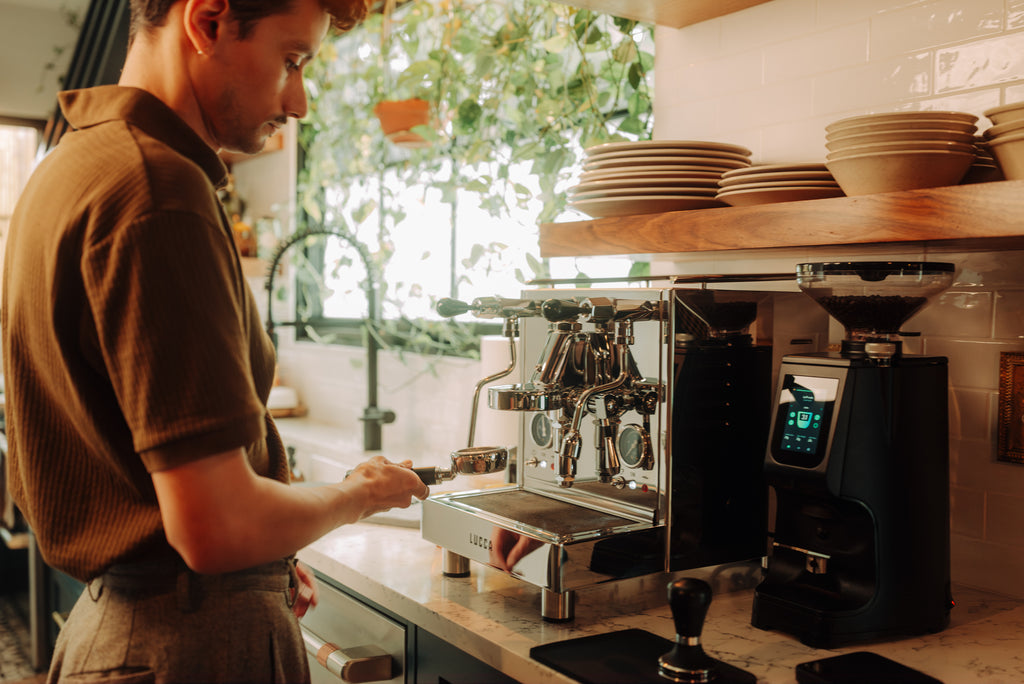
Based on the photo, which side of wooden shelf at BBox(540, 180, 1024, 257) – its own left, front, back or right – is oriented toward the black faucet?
right

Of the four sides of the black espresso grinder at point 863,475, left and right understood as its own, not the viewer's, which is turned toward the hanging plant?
right

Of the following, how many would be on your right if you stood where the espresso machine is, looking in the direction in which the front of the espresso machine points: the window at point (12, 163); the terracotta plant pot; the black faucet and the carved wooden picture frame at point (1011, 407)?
3

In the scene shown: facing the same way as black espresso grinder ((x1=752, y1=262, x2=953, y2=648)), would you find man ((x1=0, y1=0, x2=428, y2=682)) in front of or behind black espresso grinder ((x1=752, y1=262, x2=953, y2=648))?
in front

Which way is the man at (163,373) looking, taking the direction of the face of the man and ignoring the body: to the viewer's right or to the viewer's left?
to the viewer's right

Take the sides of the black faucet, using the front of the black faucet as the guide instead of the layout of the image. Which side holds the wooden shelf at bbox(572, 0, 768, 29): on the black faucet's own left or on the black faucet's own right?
on the black faucet's own left

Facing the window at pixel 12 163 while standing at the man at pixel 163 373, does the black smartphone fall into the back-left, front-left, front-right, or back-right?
back-right

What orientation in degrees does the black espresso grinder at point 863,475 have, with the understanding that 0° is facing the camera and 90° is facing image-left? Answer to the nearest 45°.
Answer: approximately 45°

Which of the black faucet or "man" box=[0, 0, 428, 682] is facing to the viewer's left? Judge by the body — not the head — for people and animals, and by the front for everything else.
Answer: the black faucet

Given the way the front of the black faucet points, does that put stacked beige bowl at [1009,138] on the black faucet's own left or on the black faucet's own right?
on the black faucet's own left

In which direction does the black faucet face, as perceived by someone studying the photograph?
facing to the left of the viewer

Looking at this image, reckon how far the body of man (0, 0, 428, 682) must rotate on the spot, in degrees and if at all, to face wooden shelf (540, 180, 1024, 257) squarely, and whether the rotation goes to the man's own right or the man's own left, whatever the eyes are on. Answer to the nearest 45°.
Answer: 0° — they already face it

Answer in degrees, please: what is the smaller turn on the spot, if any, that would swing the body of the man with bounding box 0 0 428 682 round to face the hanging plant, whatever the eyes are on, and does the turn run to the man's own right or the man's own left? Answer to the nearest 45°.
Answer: approximately 45° to the man's own left

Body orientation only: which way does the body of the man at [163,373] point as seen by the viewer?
to the viewer's right
